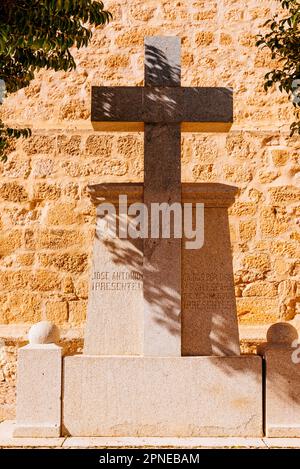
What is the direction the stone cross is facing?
toward the camera

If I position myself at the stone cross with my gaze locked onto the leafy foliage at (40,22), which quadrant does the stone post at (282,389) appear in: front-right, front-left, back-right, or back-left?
back-left

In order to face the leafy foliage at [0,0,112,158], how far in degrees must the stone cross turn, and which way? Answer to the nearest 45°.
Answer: approximately 45° to its right
